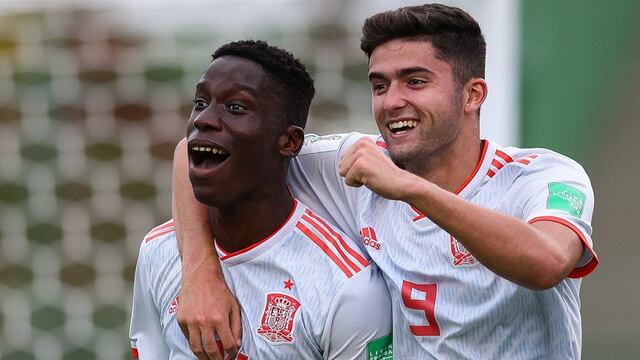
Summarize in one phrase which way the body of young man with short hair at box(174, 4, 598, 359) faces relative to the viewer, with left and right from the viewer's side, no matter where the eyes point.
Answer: facing the viewer and to the left of the viewer

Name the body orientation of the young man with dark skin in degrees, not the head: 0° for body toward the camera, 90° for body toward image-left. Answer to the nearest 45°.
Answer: approximately 45°

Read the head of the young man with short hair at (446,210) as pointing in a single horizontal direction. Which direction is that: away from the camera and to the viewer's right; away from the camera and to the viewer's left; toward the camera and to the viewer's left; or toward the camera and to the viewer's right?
toward the camera and to the viewer's left
